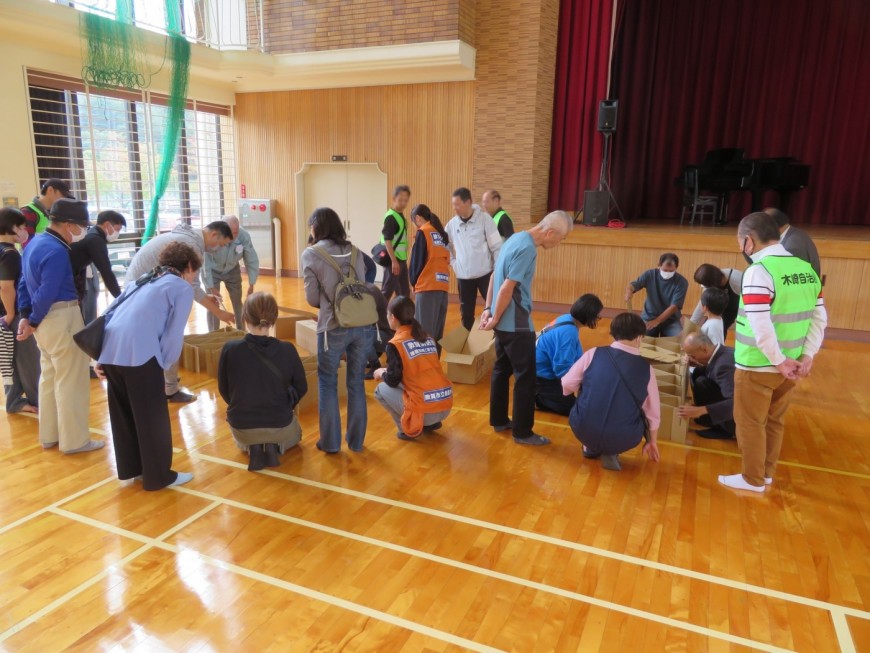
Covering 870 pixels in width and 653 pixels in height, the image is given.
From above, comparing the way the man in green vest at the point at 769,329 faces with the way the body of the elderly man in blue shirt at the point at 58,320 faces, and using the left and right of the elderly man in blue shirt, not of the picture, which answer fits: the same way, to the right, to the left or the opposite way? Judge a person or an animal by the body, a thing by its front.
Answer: to the left

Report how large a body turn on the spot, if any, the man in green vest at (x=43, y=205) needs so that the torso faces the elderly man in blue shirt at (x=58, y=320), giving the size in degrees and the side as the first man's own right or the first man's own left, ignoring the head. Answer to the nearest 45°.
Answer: approximately 90° to the first man's own right

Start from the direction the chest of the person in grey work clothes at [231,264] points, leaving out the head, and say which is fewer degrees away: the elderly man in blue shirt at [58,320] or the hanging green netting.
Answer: the elderly man in blue shirt

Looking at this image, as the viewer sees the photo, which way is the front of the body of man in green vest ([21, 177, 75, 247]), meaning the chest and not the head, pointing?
to the viewer's right

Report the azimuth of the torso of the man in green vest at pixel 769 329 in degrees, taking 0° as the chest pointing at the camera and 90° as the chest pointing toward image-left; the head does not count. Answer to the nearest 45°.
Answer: approximately 135°

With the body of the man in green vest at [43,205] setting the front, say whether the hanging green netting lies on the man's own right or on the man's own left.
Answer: on the man's own left

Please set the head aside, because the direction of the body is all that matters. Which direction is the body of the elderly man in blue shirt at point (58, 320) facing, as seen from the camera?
to the viewer's right

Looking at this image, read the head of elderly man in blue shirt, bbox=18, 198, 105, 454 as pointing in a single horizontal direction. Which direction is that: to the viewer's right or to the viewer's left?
to the viewer's right

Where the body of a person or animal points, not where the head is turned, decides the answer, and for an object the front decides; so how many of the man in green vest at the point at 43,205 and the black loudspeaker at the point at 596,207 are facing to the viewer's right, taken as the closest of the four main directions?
1
